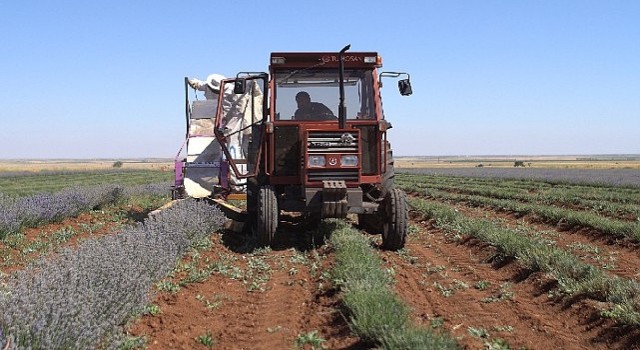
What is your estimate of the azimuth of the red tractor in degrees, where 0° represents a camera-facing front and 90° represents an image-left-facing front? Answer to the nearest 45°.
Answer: approximately 0°

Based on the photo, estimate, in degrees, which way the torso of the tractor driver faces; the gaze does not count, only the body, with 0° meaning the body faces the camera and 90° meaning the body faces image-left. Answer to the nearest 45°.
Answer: approximately 45°
